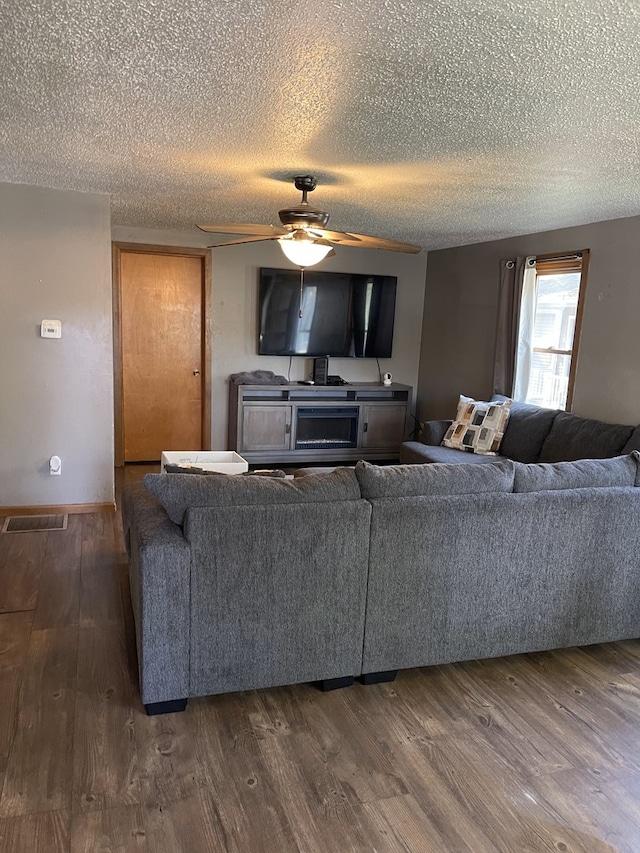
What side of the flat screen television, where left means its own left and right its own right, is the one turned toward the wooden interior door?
right

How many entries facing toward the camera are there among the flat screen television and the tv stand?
2

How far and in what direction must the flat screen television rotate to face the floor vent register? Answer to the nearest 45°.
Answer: approximately 45° to its right

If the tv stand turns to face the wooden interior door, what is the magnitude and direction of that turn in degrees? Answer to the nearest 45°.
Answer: approximately 90° to its right

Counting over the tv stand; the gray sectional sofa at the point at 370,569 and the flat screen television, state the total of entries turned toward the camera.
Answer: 2

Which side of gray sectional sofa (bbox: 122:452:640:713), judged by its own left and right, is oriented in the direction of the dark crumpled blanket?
front

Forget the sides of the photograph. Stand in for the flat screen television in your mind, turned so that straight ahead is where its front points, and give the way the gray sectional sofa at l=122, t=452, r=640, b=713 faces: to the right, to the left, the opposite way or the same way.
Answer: the opposite way

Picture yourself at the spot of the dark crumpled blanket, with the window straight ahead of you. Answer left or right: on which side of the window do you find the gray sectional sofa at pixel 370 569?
right

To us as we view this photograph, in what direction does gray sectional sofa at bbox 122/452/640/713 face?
facing away from the viewer

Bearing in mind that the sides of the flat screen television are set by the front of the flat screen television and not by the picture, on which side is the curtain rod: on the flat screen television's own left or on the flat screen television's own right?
on the flat screen television's own left

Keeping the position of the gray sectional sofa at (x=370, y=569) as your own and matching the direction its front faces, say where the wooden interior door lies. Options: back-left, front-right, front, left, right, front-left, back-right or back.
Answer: front-left

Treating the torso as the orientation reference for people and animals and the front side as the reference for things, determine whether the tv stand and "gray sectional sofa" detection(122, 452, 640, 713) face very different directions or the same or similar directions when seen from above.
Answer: very different directions

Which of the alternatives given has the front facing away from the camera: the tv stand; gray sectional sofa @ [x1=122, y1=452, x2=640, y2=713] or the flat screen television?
the gray sectional sofa

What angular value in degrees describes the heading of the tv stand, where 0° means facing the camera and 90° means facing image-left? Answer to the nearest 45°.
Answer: approximately 0°

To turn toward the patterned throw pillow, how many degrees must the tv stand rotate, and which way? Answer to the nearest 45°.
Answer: approximately 45° to its left
